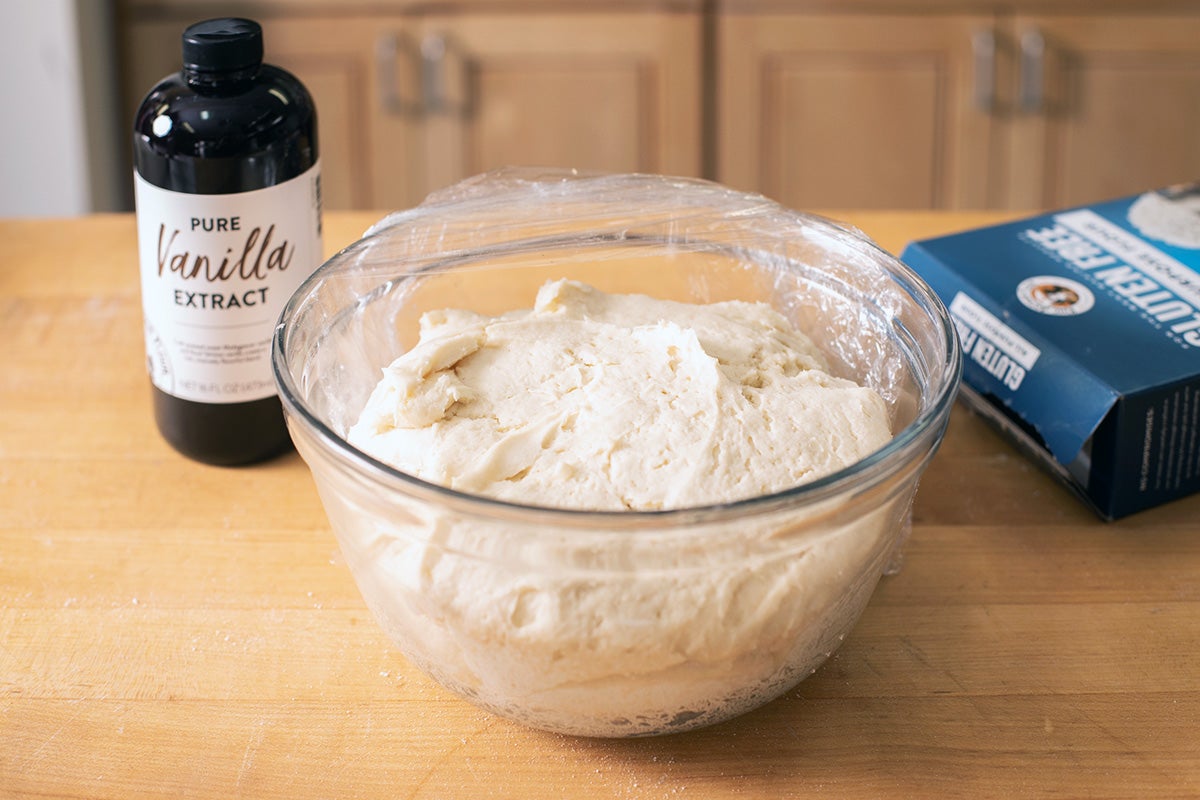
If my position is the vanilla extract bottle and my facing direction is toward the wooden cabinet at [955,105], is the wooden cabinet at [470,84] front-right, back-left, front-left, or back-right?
front-left

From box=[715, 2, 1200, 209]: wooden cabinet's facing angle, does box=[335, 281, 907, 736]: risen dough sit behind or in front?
in front

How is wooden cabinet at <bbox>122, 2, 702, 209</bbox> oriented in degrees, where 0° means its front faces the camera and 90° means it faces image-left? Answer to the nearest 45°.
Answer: approximately 0°

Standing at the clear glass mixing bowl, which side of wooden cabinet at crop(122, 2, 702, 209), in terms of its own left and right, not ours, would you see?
front

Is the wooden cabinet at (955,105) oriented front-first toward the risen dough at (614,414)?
yes

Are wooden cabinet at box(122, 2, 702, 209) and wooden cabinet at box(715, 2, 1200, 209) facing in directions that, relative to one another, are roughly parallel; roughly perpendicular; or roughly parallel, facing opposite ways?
roughly parallel

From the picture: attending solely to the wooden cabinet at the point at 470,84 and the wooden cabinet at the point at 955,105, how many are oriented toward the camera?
2

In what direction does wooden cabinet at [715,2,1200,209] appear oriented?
toward the camera
